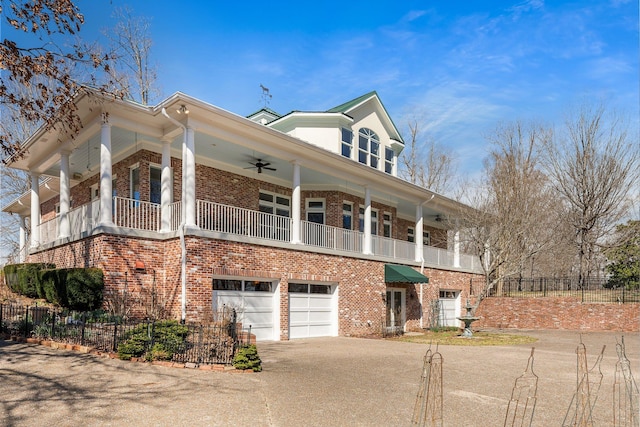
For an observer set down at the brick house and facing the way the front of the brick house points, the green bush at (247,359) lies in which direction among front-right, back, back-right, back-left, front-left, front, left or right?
front-right

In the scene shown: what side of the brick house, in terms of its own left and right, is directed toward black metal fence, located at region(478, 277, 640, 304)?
left

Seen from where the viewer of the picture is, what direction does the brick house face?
facing the viewer and to the right of the viewer

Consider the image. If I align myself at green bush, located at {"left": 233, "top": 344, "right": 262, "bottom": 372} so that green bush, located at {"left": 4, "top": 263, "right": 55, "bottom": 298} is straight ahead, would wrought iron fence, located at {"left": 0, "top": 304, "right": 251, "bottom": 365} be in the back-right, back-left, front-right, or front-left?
front-left

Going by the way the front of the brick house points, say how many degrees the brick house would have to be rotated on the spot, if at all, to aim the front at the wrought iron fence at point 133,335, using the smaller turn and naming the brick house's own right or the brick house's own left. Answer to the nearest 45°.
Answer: approximately 45° to the brick house's own right
